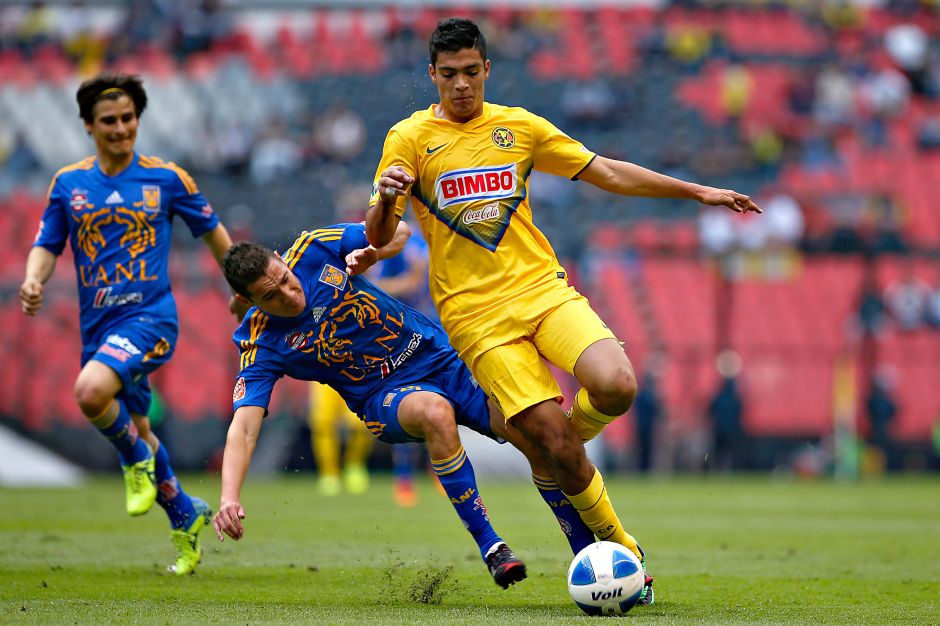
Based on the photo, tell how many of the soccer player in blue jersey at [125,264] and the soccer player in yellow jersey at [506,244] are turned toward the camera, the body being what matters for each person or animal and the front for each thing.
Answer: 2

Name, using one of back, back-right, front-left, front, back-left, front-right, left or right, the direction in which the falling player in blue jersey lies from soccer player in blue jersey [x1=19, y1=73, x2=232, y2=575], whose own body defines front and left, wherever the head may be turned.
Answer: front-left

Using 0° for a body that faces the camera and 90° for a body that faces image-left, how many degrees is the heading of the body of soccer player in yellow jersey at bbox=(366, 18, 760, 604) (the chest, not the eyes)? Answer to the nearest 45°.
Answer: approximately 0°

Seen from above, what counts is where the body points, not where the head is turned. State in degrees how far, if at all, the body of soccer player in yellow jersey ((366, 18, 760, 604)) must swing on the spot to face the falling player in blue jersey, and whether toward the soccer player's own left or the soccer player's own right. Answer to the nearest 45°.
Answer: approximately 90° to the soccer player's own right

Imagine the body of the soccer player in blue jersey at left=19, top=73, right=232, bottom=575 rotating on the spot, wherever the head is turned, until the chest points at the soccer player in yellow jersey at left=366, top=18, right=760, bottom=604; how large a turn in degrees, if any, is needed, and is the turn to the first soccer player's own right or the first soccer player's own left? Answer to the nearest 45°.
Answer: approximately 45° to the first soccer player's own left

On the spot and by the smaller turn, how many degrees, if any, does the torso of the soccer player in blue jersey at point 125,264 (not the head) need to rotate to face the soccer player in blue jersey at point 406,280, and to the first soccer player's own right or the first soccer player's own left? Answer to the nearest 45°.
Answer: approximately 135° to the first soccer player's own left
